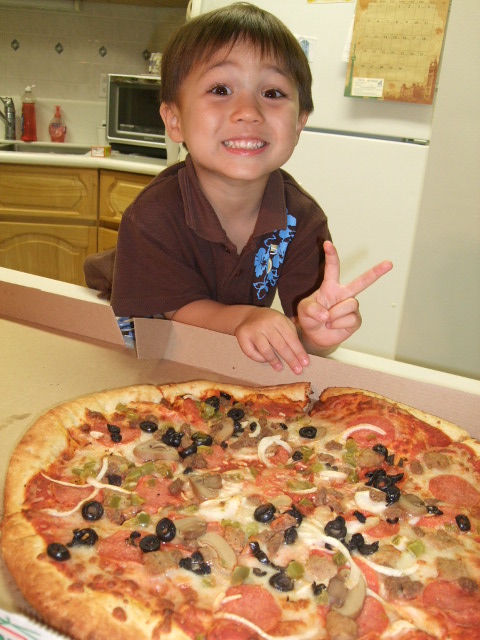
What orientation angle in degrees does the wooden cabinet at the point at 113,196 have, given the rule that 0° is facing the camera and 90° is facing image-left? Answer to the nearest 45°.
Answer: approximately 0°

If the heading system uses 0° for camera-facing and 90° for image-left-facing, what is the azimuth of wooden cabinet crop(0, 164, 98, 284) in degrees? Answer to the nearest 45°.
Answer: approximately 0°

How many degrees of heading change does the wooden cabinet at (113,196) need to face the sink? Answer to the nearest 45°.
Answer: approximately 135° to its right

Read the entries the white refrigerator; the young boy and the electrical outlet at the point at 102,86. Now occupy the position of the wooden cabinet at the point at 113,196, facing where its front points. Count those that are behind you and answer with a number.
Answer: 1
